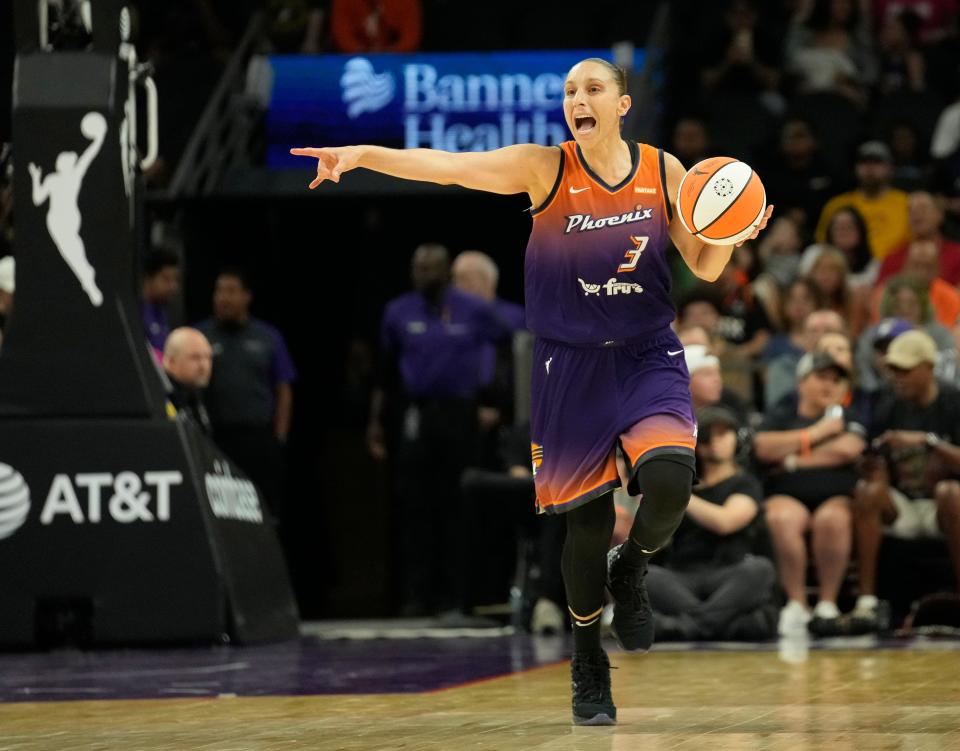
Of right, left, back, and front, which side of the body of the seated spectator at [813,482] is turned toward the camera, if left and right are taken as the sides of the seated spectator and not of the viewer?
front

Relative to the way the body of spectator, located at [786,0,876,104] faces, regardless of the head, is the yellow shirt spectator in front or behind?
in front

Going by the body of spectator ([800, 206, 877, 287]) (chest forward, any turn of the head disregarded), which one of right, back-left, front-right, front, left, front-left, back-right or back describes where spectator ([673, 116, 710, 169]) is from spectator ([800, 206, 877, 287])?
right

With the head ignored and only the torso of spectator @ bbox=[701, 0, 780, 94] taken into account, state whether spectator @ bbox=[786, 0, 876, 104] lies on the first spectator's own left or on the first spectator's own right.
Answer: on the first spectator's own left

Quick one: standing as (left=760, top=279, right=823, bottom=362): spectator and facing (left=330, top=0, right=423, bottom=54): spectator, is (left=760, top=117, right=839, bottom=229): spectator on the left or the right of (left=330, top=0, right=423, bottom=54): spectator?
right

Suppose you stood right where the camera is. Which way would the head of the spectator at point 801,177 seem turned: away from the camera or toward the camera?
toward the camera

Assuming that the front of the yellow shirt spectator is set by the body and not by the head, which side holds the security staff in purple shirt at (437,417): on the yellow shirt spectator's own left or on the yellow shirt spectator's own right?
on the yellow shirt spectator's own right

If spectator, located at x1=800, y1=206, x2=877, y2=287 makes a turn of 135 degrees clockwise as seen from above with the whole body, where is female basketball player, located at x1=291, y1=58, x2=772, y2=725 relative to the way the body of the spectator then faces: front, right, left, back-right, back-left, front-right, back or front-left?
back

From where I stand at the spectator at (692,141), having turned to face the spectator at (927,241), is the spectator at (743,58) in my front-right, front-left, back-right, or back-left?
back-left

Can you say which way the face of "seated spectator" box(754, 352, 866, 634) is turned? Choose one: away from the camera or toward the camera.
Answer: toward the camera

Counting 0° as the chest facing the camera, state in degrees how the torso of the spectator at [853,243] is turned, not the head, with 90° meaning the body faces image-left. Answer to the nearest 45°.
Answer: approximately 45°

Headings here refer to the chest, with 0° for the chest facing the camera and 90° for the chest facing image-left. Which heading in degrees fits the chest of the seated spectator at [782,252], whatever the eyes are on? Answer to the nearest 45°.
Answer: approximately 45°

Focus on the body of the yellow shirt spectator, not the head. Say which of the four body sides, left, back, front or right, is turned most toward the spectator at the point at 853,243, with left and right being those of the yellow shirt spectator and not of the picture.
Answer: front

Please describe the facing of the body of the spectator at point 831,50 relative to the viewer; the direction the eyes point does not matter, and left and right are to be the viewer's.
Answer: facing the viewer

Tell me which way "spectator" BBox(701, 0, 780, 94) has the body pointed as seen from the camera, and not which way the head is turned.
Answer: toward the camera

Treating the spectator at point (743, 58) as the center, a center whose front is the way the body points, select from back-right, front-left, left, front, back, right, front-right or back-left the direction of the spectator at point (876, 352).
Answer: front
